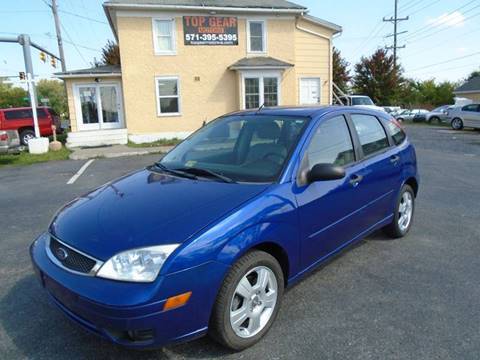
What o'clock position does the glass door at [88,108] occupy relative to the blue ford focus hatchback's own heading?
The glass door is roughly at 4 o'clock from the blue ford focus hatchback.

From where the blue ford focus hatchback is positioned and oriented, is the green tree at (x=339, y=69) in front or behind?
behind

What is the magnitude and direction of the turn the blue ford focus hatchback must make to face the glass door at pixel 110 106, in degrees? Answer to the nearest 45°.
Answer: approximately 135° to its right

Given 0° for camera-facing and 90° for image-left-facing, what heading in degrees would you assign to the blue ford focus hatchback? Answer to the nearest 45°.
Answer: approximately 45°

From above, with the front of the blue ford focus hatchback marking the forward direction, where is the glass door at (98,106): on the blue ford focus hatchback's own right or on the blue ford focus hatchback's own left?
on the blue ford focus hatchback's own right

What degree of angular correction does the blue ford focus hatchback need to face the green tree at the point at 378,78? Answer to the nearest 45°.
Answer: approximately 180°

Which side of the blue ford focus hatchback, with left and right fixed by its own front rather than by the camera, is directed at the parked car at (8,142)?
right

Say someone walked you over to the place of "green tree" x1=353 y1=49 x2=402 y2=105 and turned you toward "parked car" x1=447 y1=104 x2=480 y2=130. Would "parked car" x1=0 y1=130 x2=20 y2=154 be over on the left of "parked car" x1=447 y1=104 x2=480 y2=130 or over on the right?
right
